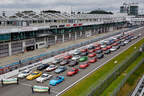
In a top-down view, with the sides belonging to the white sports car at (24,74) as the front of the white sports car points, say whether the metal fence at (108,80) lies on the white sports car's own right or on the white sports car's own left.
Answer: on the white sports car's own left

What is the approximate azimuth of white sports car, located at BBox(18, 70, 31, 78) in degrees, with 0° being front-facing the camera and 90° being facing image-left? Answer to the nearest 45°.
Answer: approximately 45°
